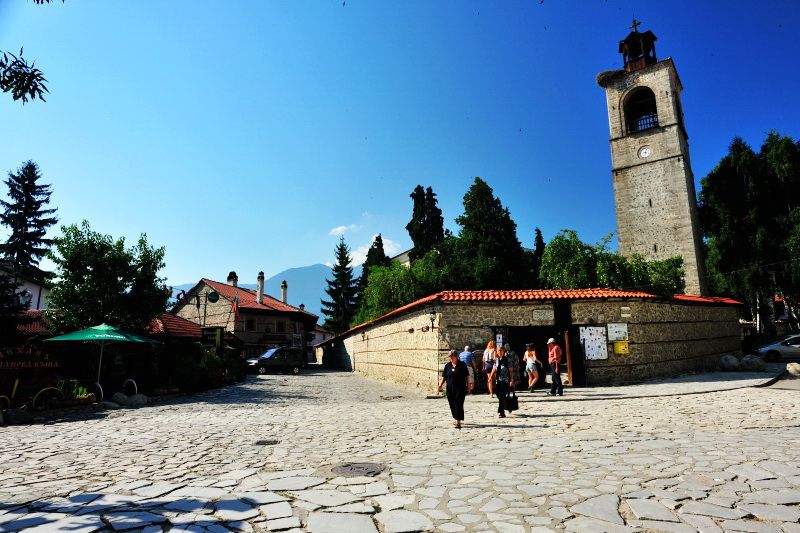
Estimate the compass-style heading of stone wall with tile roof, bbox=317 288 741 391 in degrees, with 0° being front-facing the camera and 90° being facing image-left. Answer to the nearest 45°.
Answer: approximately 0°

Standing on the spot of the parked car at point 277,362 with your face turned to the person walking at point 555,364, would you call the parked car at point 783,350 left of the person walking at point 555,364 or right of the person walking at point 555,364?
left

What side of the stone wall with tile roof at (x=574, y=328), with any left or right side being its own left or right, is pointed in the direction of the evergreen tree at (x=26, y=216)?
right

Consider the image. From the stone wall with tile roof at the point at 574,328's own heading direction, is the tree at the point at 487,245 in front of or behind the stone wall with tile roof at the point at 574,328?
behind

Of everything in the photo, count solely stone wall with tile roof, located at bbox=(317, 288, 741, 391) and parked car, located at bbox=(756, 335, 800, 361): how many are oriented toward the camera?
1

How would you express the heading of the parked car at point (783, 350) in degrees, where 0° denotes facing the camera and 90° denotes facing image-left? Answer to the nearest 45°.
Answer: approximately 90°

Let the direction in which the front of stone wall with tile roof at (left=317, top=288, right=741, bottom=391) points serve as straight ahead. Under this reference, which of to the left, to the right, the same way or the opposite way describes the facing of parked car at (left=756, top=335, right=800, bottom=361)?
to the right

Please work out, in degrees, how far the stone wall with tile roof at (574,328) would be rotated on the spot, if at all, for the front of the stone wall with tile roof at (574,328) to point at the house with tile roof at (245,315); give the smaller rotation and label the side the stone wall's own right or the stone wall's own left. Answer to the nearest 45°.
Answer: approximately 135° to the stone wall's own right

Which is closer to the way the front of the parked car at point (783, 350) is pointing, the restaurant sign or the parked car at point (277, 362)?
the parked car

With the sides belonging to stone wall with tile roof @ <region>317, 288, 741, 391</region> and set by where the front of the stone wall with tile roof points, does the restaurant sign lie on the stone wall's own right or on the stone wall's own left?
on the stone wall's own right

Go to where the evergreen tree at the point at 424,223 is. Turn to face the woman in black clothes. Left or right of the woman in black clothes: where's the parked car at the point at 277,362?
right

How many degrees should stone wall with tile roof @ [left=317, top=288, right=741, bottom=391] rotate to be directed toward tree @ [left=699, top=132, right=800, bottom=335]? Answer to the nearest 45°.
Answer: approximately 135° to its left
